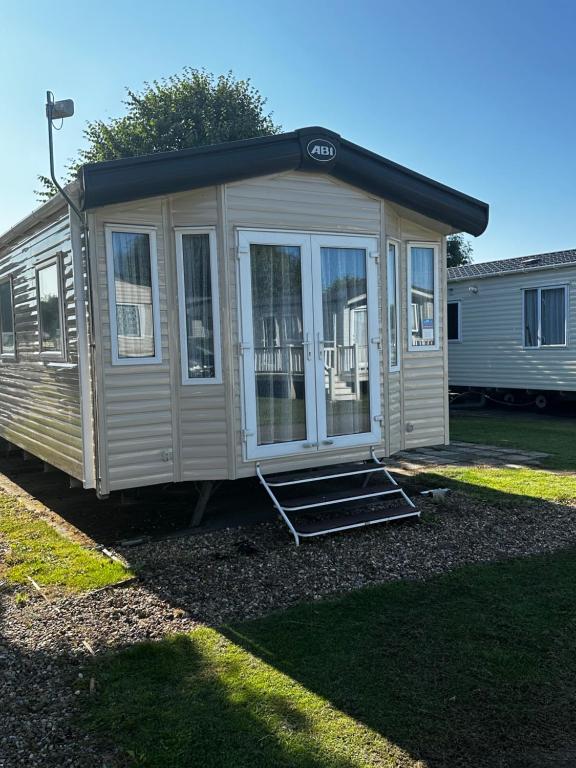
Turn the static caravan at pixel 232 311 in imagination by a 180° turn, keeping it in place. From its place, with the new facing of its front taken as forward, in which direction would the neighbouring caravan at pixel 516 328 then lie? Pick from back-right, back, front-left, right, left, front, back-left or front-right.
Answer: right

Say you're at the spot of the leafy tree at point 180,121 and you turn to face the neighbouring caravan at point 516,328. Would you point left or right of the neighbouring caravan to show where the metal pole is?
right

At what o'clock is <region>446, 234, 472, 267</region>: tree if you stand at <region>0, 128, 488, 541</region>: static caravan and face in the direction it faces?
The tree is roughly at 8 o'clock from the static caravan.

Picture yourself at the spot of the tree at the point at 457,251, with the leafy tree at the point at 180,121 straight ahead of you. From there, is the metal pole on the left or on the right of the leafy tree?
left

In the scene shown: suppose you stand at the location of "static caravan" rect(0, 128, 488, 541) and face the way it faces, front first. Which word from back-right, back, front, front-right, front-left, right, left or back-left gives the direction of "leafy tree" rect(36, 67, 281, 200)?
back-left

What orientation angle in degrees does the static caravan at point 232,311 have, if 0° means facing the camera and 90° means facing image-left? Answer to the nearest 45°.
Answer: approximately 315°
